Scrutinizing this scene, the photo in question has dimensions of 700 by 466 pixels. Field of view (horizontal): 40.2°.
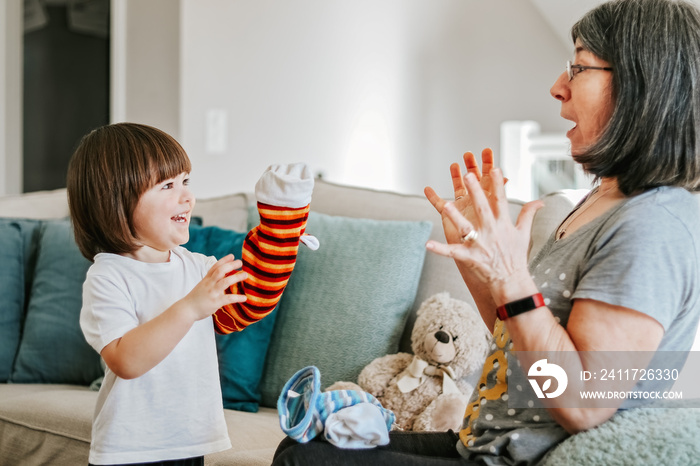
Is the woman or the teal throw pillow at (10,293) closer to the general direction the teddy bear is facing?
the woman

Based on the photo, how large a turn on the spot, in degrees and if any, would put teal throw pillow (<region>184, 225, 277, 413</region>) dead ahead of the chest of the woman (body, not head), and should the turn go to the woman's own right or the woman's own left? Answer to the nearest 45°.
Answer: approximately 45° to the woman's own right

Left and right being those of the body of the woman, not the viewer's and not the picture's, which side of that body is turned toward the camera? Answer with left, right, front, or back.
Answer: left

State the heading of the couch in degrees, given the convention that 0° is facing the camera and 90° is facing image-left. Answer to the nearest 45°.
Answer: approximately 0°

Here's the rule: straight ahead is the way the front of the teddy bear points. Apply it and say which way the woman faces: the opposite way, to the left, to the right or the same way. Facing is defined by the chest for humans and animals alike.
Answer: to the right

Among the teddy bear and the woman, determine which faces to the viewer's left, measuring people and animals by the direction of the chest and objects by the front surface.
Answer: the woman

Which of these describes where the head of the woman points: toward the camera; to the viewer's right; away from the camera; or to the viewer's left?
to the viewer's left

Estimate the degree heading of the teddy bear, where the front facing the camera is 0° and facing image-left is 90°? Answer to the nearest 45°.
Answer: approximately 0°
